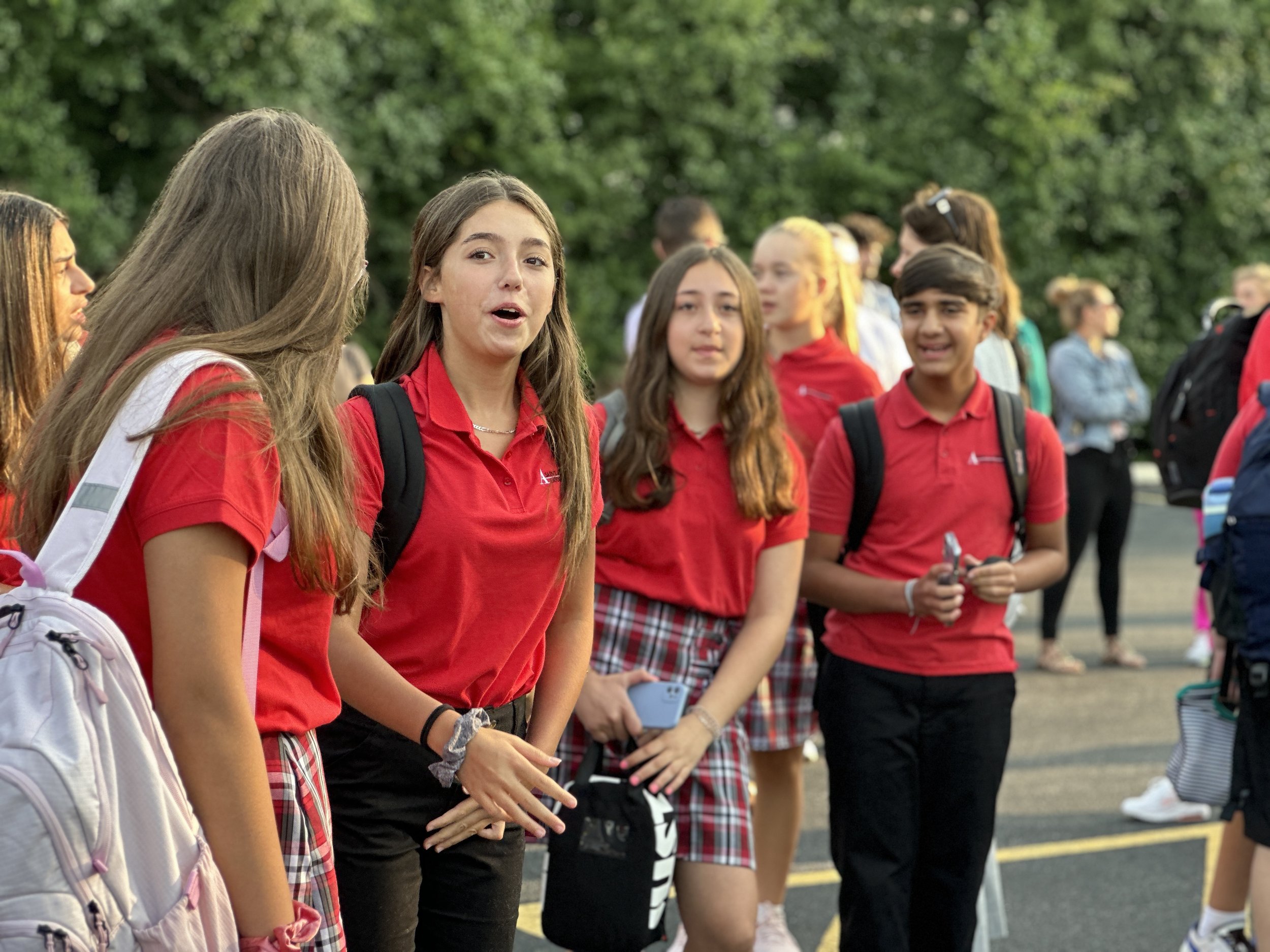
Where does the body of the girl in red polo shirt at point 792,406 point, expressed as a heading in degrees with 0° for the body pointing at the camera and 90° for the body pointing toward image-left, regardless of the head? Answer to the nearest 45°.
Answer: approximately 45°

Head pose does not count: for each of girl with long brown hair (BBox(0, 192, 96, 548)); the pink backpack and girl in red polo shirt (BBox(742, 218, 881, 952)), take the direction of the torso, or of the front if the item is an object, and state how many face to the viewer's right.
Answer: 1

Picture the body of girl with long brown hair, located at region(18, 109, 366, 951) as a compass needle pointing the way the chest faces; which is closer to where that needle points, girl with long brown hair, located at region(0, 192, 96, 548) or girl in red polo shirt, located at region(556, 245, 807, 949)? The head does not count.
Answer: the girl in red polo shirt

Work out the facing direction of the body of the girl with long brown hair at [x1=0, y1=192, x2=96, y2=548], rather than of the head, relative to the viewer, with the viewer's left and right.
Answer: facing to the right of the viewer

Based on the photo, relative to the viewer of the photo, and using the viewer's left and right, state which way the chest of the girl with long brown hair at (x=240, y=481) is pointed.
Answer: facing to the right of the viewer

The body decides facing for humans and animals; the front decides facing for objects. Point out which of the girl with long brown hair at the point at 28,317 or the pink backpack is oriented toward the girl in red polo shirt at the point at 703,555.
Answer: the girl with long brown hair

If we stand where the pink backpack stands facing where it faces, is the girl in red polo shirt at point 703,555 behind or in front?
behind

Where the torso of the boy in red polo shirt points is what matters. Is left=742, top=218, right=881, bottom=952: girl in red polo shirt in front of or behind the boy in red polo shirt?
behind

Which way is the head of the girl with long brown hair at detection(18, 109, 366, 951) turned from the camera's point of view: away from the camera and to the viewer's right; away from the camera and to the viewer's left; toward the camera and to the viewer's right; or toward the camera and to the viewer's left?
away from the camera and to the viewer's right

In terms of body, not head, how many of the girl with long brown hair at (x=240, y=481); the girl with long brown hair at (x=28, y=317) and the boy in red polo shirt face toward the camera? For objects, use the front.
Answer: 1

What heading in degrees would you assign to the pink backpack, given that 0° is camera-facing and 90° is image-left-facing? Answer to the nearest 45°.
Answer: approximately 45°

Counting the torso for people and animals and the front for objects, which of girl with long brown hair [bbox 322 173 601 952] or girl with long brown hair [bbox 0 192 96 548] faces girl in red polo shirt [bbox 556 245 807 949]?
girl with long brown hair [bbox 0 192 96 548]
